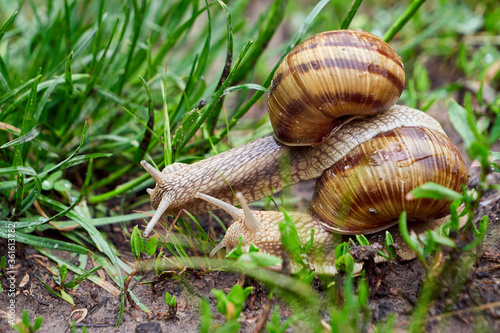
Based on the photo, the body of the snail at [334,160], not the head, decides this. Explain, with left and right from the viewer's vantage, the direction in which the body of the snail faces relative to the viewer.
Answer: facing to the left of the viewer
